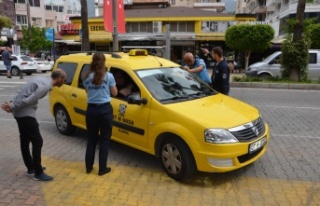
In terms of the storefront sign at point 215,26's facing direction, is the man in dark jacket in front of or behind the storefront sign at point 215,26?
in front

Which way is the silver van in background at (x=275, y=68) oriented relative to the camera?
to the viewer's left

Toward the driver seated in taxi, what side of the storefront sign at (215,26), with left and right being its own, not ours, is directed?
front

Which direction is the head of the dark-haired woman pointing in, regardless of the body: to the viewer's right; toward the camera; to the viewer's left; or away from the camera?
away from the camera

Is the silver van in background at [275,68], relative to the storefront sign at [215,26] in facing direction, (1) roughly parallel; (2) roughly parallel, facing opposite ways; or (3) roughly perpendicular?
roughly perpendicular

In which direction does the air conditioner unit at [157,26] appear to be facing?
toward the camera

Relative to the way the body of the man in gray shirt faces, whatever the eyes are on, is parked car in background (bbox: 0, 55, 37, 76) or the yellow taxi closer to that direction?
the yellow taxi

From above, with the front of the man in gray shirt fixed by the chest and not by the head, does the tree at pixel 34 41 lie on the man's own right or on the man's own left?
on the man's own left

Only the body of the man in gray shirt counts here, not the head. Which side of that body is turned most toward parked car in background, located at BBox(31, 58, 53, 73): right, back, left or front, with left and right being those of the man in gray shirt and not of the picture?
left

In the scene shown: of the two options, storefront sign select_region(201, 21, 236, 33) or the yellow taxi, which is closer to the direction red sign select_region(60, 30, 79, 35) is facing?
the yellow taxi

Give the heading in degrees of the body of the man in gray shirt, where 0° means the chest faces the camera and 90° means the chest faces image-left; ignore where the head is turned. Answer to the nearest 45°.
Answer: approximately 270°

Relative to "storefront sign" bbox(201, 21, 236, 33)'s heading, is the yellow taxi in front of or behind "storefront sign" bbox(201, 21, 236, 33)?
in front

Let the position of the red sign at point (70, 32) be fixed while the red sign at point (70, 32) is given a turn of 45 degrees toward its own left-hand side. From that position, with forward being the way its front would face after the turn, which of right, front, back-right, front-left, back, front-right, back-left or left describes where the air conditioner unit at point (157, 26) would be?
front
